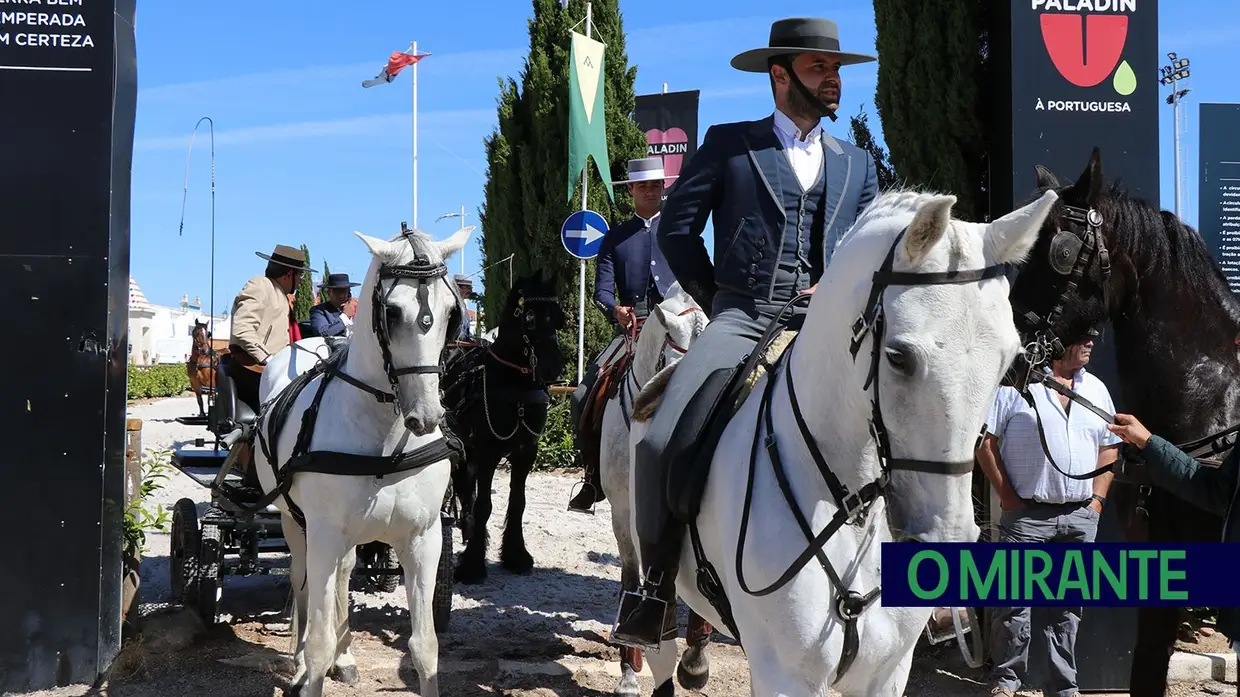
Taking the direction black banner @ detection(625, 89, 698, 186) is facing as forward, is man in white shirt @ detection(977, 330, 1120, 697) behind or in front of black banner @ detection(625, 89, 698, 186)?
in front

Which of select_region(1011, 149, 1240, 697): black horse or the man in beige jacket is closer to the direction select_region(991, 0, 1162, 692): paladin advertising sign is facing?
the black horse

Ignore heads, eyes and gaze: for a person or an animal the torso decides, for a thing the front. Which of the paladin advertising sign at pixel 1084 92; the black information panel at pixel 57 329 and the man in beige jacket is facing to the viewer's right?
the man in beige jacket

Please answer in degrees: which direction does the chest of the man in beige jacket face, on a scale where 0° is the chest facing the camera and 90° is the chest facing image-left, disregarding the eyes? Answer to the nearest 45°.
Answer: approximately 270°

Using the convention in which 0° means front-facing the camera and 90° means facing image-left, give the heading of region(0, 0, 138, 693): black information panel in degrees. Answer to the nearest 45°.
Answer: approximately 0°

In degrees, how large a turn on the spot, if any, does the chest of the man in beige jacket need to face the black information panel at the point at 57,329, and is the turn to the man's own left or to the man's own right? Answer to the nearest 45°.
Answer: approximately 135° to the man's own right

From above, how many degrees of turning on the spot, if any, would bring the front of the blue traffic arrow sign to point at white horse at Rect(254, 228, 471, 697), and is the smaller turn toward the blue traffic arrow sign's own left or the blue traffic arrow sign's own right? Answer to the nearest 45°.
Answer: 0° — it already faces it

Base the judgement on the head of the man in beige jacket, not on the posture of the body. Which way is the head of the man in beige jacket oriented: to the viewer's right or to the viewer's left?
to the viewer's right

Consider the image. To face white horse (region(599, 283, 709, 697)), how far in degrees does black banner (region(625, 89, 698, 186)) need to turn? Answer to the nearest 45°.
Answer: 0° — it already faces it

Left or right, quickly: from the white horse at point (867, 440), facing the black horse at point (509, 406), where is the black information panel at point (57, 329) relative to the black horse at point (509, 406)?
left
